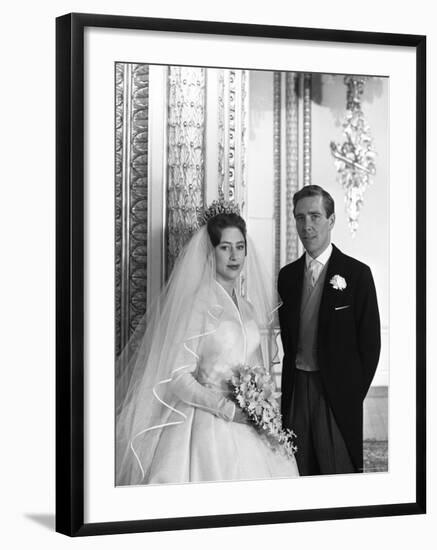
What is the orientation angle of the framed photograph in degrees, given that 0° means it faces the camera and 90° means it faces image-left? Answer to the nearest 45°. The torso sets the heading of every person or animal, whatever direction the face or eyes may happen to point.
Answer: approximately 315°
